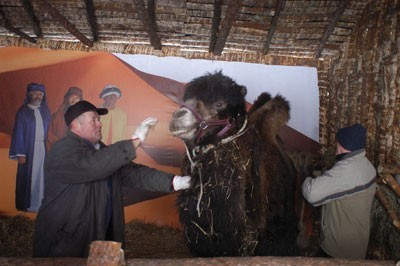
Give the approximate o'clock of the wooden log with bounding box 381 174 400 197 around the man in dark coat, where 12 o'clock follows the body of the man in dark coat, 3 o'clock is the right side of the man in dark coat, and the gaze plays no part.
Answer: The wooden log is roughly at 12 o'clock from the man in dark coat.

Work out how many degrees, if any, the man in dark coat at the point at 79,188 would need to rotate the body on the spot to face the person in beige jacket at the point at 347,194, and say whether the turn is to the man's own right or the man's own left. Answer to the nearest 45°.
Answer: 0° — they already face them

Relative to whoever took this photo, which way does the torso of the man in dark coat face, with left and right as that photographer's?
facing to the right of the viewer

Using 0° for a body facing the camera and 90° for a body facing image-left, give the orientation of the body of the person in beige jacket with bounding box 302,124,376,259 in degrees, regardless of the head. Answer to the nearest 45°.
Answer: approximately 135°

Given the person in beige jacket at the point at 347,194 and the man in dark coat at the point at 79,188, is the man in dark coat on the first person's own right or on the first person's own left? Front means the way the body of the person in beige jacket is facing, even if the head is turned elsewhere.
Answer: on the first person's own left

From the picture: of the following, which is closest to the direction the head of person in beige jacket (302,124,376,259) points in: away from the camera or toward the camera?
away from the camera

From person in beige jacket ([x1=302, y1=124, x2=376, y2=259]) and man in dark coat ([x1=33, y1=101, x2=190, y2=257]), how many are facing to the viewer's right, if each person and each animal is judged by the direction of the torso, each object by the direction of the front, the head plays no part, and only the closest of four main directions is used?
1
